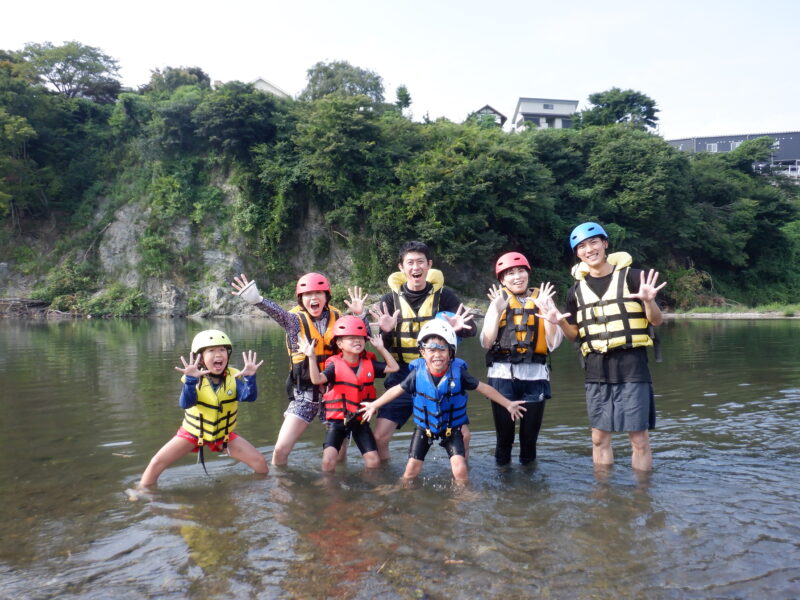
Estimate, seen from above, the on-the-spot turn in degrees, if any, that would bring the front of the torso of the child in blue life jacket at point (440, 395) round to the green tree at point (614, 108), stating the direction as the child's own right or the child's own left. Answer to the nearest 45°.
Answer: approximately 180°

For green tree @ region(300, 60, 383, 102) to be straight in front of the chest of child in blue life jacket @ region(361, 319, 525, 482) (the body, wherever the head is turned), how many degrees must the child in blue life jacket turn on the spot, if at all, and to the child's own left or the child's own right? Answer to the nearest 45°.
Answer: approximately 180°

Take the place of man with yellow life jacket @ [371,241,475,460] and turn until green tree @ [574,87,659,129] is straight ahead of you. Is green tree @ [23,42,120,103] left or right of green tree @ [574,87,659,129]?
left

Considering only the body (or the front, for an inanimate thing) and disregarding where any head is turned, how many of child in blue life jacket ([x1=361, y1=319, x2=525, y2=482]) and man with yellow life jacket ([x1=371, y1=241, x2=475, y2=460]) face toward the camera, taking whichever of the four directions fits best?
2

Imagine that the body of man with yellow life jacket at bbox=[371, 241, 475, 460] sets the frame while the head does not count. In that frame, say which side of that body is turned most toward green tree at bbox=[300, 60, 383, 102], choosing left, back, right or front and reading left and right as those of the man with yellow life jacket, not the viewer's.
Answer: back

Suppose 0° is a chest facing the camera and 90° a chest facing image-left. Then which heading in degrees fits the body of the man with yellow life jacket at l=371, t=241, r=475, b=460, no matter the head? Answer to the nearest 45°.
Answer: approximately 0°

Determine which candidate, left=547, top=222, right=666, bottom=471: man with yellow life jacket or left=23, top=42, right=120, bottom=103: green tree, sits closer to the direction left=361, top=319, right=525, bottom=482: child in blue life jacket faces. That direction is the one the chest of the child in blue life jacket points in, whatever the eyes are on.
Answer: the man with yellow life jacket

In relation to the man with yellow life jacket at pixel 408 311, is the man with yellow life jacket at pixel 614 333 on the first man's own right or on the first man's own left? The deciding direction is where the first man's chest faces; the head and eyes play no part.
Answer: on the first man's own left

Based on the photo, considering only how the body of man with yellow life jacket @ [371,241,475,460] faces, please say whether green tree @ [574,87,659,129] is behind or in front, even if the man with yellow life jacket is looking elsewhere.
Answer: behind

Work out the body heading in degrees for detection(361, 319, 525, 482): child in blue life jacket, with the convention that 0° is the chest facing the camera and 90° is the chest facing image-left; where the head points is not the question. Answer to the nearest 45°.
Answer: approximately 0°

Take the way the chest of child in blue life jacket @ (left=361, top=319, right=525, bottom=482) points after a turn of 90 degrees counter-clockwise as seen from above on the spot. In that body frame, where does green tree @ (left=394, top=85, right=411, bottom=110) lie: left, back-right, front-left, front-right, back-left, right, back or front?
left
